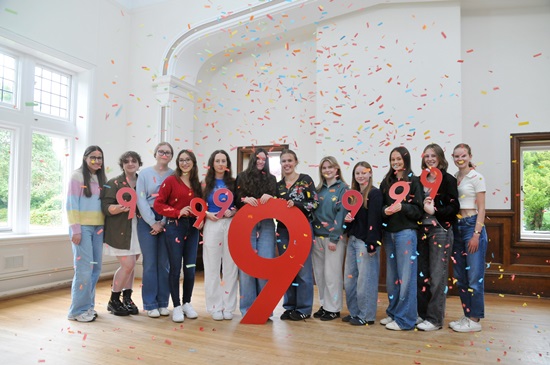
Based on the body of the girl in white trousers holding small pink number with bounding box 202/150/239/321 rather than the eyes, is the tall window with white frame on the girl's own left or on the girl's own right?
on the girl's own right

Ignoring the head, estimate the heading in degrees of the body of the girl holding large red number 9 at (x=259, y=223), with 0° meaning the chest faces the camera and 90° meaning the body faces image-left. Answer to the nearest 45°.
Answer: approximately 0°

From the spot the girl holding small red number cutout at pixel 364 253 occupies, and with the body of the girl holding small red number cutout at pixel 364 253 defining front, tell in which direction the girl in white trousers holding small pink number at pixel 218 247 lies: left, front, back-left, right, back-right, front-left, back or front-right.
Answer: front-right

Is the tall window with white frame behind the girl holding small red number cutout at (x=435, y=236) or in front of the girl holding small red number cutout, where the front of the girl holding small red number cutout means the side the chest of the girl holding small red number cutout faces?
in front

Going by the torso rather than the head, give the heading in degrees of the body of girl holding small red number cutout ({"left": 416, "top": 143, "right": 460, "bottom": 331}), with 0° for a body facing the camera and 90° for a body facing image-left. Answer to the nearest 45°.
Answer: approximately 45°

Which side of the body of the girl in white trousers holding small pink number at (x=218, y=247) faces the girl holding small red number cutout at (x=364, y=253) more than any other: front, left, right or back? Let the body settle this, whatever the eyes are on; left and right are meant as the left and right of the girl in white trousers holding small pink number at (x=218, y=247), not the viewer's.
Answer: left

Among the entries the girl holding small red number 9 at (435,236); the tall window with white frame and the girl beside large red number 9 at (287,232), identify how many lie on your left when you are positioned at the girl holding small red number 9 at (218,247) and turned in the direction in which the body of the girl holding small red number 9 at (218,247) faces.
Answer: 2
